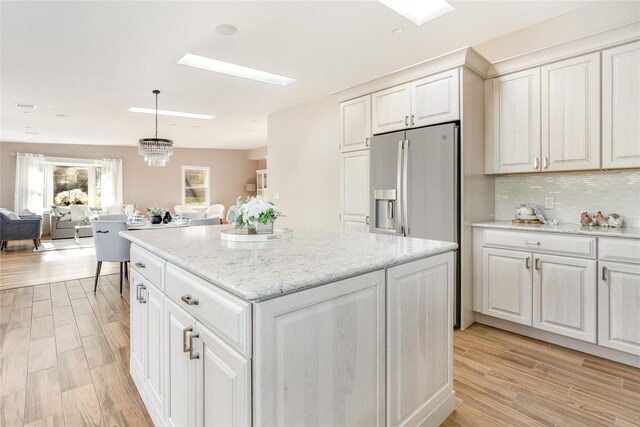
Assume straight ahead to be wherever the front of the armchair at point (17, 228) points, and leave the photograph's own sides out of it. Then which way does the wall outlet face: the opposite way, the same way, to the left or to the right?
the opposite way

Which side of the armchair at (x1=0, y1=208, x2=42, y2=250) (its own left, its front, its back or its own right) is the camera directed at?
right

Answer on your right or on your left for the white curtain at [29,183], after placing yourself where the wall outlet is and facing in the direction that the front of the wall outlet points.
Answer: on your right

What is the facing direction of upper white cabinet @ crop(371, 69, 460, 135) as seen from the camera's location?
facing the viewer and to the left of the viewer

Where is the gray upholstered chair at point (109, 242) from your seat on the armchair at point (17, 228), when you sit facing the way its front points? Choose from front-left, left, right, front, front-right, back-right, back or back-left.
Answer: right

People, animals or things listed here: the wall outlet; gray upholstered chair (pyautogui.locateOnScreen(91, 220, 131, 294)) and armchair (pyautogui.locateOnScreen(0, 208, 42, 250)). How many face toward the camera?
1

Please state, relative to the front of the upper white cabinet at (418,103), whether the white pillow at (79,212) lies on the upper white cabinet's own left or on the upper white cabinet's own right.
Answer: on the upper white cabinet's own right

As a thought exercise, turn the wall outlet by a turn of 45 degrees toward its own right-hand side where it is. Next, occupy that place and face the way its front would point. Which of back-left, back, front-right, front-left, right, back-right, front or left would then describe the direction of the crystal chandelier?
front-right

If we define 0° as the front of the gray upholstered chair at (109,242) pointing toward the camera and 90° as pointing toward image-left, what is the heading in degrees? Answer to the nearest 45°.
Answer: approximately 225°

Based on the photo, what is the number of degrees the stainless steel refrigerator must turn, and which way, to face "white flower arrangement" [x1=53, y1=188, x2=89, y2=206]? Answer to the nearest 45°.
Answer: approximately 90° to its right

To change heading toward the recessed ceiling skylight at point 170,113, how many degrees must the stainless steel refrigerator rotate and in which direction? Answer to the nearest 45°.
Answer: approximately 90° to its right

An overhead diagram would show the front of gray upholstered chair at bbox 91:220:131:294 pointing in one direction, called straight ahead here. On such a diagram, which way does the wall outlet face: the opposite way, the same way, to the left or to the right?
the opposite way

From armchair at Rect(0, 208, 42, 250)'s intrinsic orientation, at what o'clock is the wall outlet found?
The wall outlet is roughly at 2 o'clock from the armchair.

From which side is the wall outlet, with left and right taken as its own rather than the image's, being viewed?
front

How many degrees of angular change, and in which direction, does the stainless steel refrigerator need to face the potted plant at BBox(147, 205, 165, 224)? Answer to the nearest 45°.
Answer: approximately 45° to its right

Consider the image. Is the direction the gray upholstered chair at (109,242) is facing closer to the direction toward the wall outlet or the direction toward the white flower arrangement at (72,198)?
the white flower arrangement
